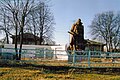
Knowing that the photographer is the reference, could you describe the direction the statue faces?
facing the viewer and to the left of the viewer
